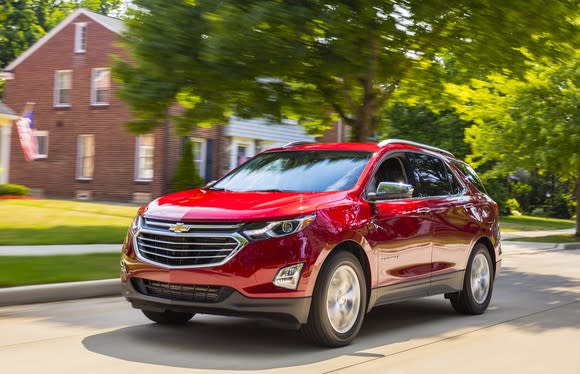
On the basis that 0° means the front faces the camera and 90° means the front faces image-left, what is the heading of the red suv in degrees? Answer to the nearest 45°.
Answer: approximately 45°

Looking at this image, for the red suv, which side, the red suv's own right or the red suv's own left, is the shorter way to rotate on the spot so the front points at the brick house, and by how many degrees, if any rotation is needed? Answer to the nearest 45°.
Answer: approximately 135° to the red suv's own right

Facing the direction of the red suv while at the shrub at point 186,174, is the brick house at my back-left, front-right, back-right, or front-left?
back-right

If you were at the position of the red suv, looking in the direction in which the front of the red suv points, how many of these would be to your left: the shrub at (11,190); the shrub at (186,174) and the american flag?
0

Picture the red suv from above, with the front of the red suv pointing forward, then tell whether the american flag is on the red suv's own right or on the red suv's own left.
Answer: on the red suv's own right

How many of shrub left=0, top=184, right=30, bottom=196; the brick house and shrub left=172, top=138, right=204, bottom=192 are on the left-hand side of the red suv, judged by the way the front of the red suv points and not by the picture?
0

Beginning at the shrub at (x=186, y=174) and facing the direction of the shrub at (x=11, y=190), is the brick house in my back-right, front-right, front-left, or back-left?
front-right

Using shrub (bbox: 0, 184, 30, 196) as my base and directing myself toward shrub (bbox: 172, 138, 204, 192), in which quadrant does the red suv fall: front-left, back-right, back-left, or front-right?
front-right

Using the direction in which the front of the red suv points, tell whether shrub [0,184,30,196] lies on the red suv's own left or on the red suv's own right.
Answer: on the red suv's own right

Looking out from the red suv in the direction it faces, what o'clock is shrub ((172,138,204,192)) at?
The shrub is roughly at 4 o'clock from the red suv.
